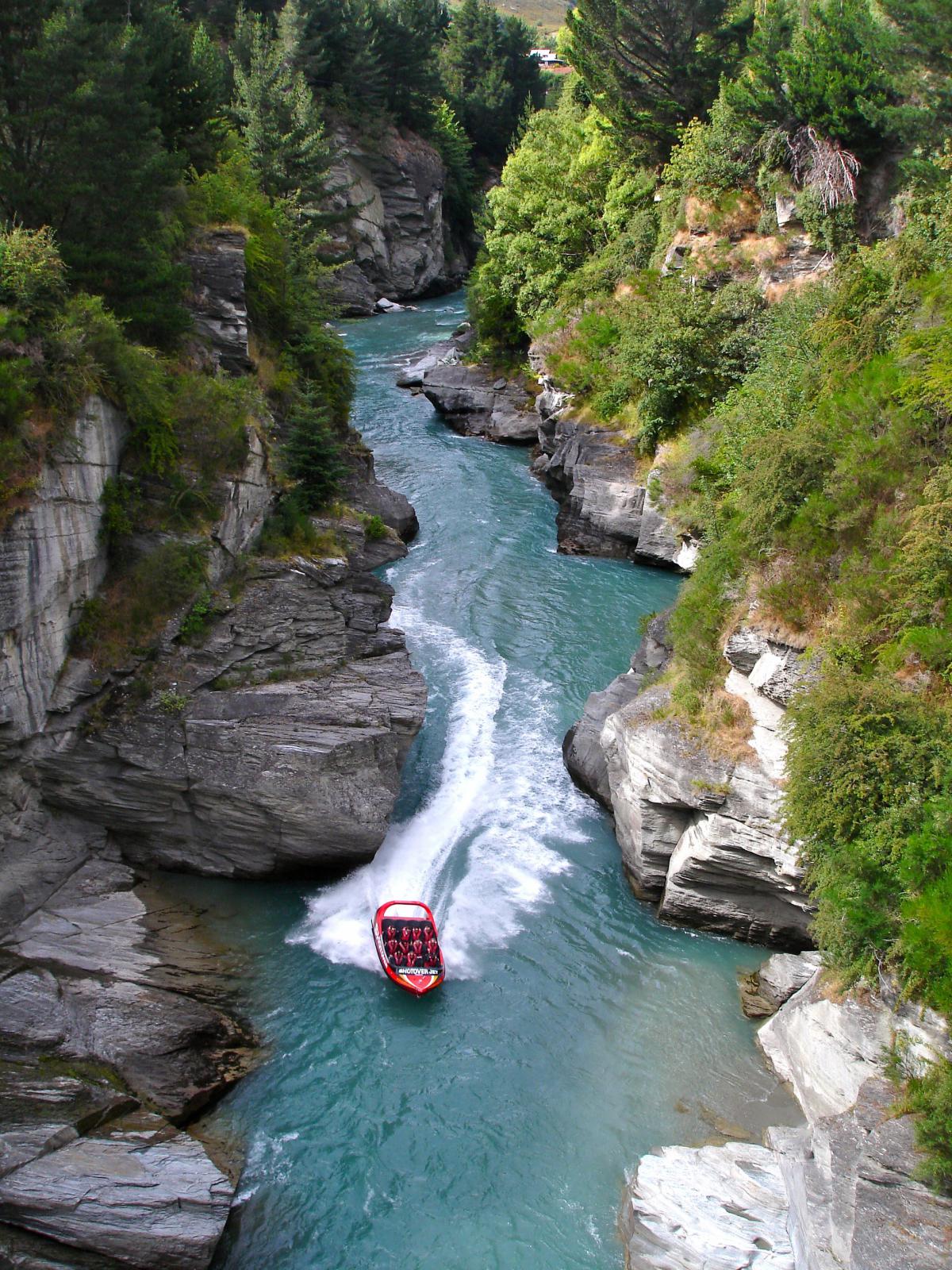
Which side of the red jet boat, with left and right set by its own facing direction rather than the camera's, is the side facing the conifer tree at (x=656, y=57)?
back

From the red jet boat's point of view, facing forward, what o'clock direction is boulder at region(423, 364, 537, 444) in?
The boulder is roughly at 6 o'clock from the red jet boat.

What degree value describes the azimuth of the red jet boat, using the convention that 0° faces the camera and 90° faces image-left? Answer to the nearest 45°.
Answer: approximately 0°

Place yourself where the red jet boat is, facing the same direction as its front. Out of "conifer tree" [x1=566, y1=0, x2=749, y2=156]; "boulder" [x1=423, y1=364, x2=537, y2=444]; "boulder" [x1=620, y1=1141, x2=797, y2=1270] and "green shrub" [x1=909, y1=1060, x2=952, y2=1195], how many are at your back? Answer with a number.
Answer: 2

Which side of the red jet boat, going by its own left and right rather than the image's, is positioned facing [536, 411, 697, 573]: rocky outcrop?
back

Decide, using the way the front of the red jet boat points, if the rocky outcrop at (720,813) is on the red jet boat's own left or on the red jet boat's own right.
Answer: on the red jet boat's own left

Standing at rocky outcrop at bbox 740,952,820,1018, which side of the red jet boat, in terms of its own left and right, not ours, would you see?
left

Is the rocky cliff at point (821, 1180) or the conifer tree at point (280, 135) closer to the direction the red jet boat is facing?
the rocky cliff

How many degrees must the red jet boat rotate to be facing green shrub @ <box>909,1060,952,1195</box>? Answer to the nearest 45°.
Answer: approximately 45° to its left

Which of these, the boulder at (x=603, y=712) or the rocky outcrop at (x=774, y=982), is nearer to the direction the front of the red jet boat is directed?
the rocky outcrop

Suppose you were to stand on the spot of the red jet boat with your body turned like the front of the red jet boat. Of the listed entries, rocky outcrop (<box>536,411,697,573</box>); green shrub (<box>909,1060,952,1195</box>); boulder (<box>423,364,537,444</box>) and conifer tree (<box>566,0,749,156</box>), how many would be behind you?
3

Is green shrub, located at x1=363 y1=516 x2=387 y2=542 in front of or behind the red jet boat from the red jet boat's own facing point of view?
behind

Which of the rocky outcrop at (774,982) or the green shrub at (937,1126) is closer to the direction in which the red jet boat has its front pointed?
the green shrub
